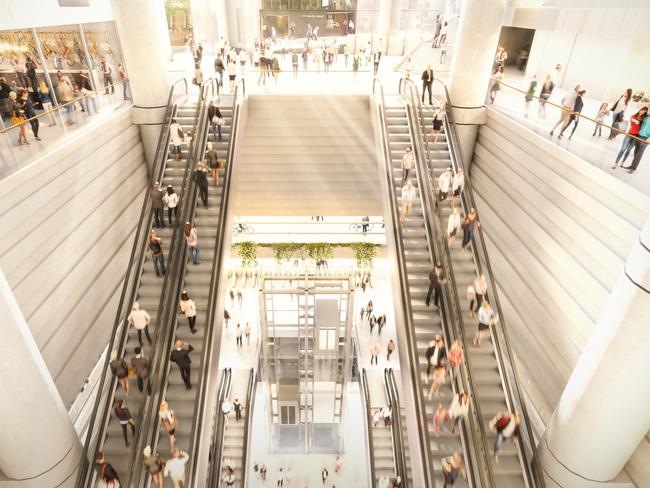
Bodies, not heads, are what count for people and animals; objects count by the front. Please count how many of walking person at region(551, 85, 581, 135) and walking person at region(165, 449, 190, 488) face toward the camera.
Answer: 0

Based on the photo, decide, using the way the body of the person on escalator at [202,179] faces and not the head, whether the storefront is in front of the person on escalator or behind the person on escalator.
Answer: in front

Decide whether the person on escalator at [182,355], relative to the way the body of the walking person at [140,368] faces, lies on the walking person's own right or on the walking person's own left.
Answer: on the walking person's own right

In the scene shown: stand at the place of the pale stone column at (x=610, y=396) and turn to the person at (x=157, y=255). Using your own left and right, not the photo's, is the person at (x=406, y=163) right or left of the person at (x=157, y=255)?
right

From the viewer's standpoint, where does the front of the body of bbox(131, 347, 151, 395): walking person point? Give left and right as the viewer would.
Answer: facing away from the viewer

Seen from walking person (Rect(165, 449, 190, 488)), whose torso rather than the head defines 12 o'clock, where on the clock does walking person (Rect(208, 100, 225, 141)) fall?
walking person (Rect(208, 100, 225, 141)) is roughly at 1 o'clock from walking person (Rect(165, 449, 190, 488)).

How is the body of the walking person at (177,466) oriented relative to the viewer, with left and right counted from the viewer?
facing away from the viewer

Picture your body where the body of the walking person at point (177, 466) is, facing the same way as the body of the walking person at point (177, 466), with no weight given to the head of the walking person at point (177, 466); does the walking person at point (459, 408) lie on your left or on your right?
on your right

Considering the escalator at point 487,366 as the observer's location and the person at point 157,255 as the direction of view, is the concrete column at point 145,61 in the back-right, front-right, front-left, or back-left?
front-right

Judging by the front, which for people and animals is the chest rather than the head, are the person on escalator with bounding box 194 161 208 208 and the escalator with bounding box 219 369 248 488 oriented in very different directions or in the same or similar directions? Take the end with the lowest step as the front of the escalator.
very different directions

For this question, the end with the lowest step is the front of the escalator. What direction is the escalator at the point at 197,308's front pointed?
toward the camera
